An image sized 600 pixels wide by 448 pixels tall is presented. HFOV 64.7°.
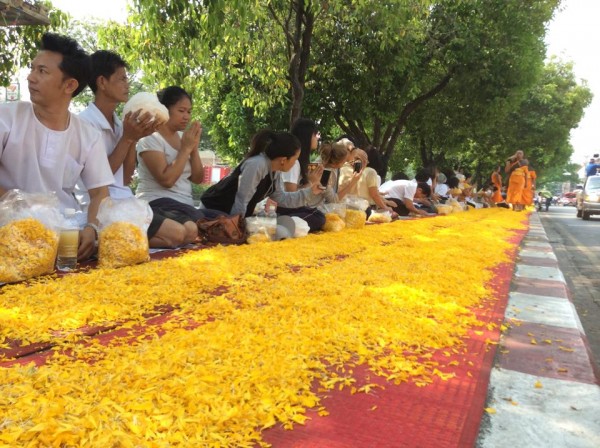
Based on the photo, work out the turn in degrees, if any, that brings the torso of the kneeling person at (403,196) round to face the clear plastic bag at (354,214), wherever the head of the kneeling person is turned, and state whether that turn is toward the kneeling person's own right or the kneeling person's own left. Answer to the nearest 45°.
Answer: approximately 90° to the kneeling person's own right

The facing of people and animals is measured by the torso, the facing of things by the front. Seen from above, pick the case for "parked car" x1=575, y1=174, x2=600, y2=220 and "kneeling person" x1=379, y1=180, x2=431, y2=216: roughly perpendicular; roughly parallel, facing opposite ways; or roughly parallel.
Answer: roughly perpendicular

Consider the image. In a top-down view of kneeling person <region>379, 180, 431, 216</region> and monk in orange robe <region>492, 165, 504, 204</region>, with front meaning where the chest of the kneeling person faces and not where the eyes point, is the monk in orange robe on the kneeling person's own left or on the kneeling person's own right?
on the kneeling person's own left

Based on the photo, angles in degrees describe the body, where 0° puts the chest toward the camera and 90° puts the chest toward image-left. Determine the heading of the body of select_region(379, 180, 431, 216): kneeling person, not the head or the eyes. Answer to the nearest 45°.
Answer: approximately 270°

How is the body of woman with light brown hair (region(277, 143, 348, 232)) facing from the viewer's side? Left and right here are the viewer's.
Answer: facing to the right of the viewer

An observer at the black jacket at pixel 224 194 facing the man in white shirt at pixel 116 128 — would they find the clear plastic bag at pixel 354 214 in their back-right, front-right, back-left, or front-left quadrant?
back-left

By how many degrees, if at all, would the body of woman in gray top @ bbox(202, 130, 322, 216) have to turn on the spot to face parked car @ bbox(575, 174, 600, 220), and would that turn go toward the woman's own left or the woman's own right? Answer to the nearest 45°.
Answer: approximately 45° to the woman's own left

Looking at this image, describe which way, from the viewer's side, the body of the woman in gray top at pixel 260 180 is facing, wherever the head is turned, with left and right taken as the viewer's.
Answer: facing to the right of the viewer
